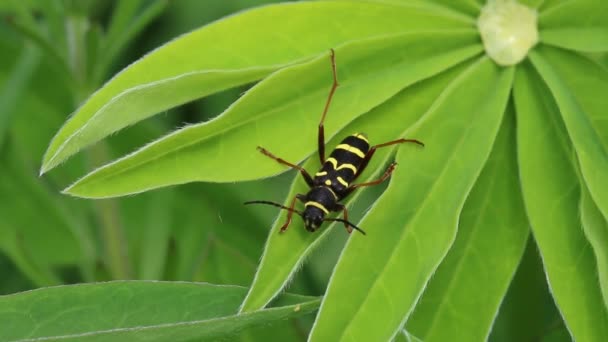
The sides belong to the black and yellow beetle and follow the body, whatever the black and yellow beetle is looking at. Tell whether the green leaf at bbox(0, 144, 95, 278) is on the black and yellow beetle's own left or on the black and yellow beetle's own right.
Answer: on the black and yellow beetle's own right

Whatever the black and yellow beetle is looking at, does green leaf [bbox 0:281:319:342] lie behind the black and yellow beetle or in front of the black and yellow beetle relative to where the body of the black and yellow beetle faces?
in front

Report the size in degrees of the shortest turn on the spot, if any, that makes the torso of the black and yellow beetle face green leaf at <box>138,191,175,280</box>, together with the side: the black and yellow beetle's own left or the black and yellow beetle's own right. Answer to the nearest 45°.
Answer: approximately 90° to the black and yellow beetle's own right

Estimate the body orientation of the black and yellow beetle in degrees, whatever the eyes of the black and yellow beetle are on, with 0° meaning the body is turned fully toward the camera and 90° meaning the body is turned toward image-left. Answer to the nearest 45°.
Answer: approximately 45°
